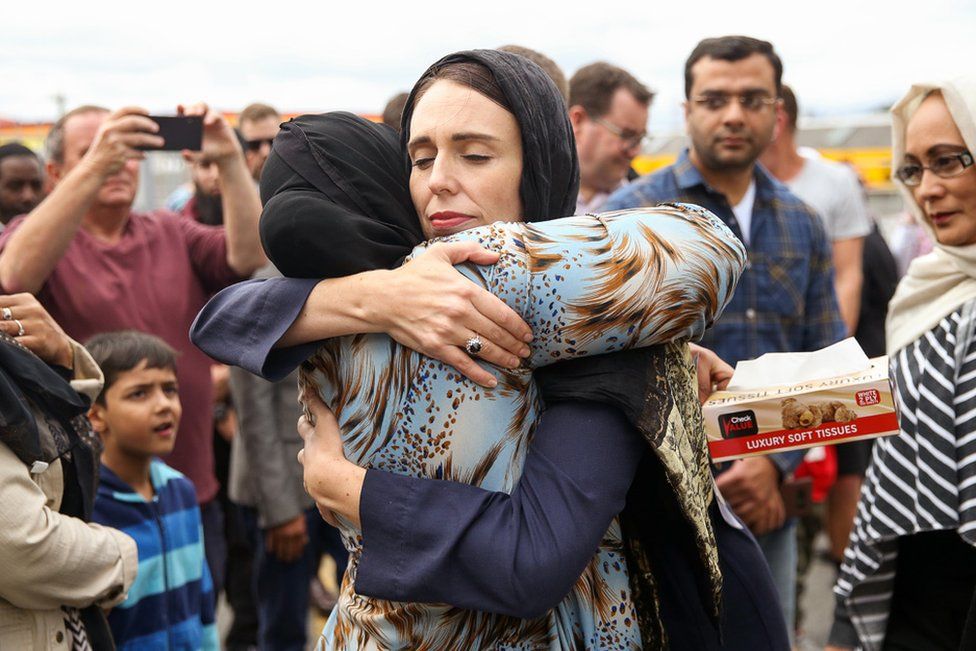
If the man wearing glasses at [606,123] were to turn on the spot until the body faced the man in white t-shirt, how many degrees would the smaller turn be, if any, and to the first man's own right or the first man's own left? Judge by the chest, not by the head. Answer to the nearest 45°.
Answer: approximately 90° to the first man's own left

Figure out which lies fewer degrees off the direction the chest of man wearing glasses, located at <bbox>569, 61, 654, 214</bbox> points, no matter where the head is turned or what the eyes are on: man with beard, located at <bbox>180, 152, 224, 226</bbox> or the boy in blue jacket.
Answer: the boy in blue jacket

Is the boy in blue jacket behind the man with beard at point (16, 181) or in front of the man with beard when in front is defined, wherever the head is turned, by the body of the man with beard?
in front

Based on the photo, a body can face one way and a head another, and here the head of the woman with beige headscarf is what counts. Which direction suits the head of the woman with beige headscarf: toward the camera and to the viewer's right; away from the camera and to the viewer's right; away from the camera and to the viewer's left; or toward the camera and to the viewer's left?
toward the camera and to the viewer's left

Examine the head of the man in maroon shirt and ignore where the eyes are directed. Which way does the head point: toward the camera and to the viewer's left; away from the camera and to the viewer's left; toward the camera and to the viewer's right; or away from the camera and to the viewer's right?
toward the camera and to the viewer's right

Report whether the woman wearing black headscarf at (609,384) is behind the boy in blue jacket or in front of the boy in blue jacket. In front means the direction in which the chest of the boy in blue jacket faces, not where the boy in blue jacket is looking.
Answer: in front

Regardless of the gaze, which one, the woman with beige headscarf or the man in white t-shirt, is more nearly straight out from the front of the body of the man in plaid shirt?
the woman with beige headscarf

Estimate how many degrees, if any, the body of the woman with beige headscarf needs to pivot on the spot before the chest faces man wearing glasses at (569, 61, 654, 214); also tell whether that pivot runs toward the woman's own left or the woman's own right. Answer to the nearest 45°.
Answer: approximately 90° to the woman's own right

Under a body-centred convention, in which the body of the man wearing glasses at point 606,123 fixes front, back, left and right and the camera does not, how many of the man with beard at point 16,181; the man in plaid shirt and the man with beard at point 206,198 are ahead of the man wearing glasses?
1

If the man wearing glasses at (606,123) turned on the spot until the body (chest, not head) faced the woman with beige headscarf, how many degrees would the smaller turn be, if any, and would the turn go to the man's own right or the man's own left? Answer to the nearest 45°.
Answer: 0° — they already face them

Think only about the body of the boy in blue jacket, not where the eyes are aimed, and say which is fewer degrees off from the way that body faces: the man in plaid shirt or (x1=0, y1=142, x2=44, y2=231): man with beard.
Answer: the man in plaid shirt

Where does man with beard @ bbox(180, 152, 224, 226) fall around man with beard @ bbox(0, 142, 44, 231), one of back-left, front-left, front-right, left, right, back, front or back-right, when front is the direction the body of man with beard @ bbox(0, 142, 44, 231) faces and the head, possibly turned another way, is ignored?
left

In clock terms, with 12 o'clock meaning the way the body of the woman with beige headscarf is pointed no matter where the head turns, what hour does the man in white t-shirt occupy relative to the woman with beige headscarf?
The man in white t-shirt is roughly at 4 o'clock from the woman with beige headscarf.
